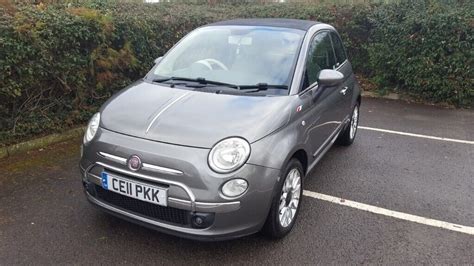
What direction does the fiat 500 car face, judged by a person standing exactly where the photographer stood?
facing the viewer and to the left of the viewer

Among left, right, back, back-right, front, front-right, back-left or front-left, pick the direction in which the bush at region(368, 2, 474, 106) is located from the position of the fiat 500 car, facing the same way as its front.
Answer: back
